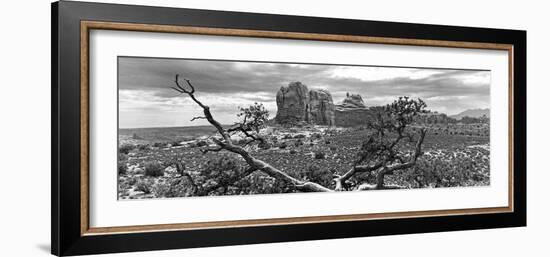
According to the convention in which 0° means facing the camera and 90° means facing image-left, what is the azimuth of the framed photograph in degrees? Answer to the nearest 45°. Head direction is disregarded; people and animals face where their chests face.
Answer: approximately 315°
